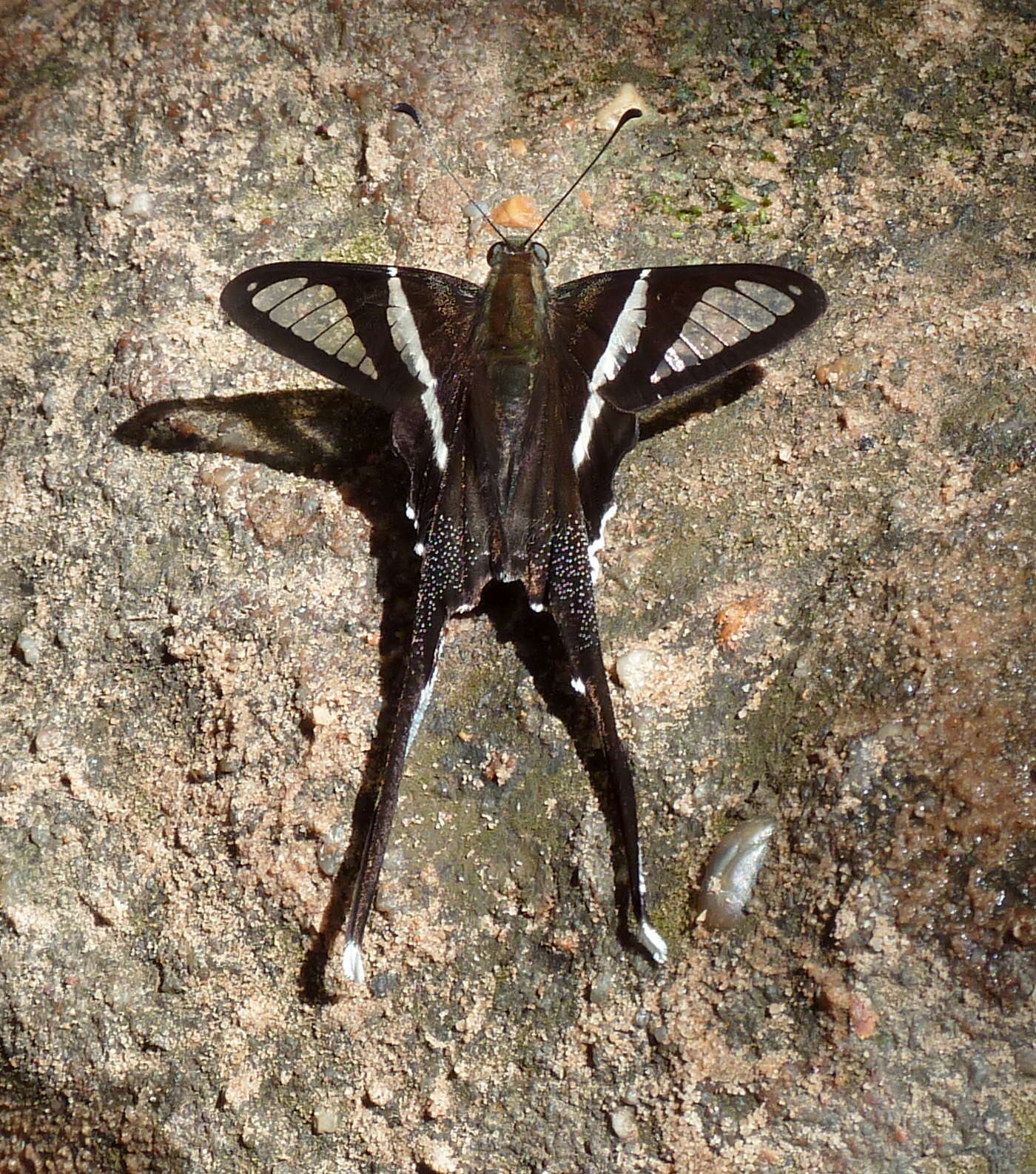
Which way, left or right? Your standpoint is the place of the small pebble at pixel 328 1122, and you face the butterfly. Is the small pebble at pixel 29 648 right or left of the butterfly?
left

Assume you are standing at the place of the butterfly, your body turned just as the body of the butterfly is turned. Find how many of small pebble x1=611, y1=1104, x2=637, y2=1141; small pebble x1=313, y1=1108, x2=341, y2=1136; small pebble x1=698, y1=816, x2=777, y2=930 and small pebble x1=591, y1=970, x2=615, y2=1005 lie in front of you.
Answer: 0

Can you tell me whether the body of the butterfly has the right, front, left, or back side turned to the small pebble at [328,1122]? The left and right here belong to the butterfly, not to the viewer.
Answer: back

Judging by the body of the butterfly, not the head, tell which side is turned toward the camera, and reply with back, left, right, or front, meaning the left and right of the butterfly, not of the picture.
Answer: back

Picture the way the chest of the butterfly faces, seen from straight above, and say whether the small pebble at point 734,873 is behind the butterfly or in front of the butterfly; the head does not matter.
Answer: behind

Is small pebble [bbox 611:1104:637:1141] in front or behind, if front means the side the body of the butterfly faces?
behind

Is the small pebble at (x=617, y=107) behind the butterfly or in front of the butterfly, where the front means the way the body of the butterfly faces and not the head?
in front

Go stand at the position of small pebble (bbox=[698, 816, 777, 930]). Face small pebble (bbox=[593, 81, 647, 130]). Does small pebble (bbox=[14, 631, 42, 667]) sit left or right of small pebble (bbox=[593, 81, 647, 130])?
left

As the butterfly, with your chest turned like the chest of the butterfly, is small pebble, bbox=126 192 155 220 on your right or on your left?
on your left
